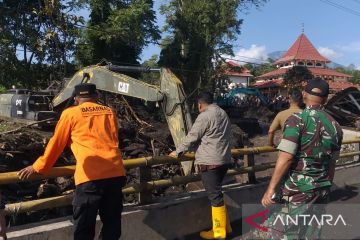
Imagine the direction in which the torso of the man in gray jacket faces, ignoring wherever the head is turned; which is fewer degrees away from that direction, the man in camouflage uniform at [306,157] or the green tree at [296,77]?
the green tree

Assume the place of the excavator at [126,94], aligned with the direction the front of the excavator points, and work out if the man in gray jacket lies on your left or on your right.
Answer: on your right

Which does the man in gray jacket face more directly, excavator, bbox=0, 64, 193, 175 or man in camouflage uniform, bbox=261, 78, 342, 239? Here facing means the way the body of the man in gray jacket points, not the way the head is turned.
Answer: the excavator

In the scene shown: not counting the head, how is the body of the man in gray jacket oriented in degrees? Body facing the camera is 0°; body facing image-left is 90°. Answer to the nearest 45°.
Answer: approximately 135°

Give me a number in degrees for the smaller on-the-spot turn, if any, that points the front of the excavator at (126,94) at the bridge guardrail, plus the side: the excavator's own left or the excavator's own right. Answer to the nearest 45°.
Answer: approximately 90° to the excavator's own right

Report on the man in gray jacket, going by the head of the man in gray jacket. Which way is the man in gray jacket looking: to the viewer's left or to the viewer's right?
to the viewer's left

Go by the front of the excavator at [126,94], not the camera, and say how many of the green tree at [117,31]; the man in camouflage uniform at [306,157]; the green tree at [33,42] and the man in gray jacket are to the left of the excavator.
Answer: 2

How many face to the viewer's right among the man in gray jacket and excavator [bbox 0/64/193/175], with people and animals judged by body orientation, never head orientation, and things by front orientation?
1

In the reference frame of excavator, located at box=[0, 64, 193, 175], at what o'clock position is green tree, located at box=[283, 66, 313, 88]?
The green tree is roughly at 10 o'clock from the excavator.

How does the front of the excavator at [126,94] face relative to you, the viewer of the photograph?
facing to the right of the viewer

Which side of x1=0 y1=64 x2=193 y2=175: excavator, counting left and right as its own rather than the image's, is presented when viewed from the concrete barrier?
right
